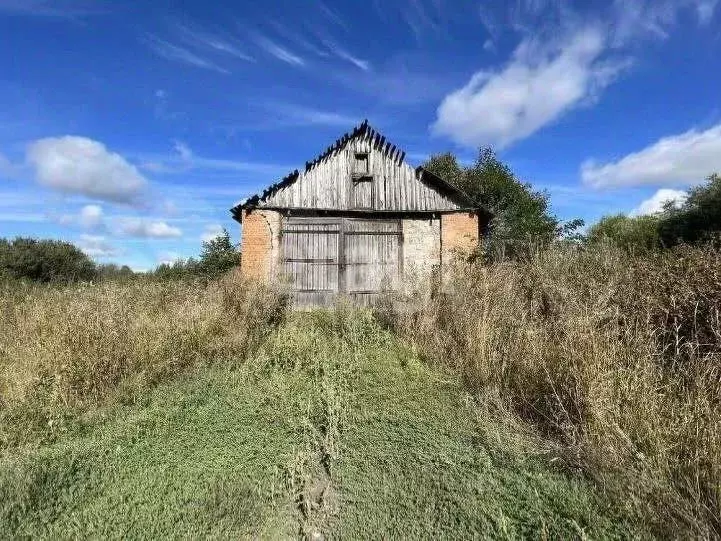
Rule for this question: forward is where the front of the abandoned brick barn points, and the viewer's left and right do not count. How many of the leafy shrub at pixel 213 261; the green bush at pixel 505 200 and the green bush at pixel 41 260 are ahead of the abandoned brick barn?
0

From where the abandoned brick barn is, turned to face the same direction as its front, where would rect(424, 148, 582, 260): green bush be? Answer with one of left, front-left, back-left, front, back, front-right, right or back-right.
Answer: back-left

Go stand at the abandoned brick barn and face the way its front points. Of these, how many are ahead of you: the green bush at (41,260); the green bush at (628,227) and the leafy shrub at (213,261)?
0

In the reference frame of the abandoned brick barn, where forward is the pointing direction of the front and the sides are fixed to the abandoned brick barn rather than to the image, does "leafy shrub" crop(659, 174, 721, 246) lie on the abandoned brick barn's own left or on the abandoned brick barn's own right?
on the abandoned brick barn's own left

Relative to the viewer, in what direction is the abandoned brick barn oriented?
toward the camera

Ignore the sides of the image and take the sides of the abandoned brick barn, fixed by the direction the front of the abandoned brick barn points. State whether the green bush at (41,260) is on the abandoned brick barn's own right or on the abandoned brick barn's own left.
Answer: on the abandoned brick barn's own right

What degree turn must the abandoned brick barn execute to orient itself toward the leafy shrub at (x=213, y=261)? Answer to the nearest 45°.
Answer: approximately 135° to its right

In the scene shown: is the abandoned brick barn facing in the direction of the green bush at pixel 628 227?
no

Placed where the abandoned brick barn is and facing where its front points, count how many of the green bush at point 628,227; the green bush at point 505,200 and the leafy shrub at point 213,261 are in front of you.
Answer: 0
